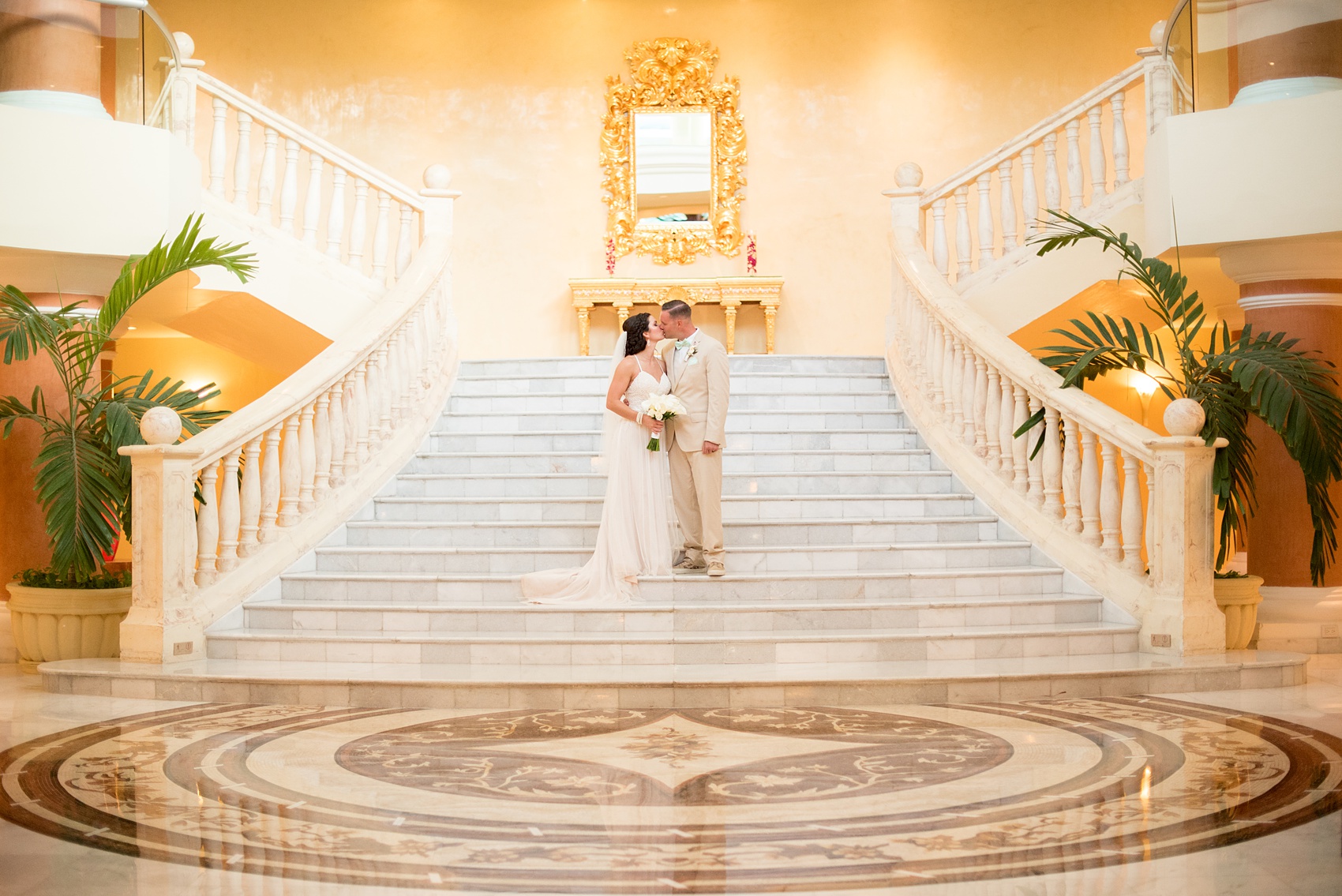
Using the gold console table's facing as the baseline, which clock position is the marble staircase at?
The marble staircase is roughly at 12 o'clock from the gold console table.

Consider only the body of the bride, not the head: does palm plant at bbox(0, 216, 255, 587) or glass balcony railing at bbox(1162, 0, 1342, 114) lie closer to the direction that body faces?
the glass balcony railing

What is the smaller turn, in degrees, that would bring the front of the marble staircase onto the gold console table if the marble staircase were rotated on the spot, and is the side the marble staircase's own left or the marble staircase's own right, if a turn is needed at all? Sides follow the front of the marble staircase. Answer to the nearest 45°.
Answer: approximately 180°

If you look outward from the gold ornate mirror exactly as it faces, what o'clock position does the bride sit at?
The bride is roughly at 12 o'clock from the gold ornate mirror.

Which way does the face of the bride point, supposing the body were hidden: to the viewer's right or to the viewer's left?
to the viewer's right

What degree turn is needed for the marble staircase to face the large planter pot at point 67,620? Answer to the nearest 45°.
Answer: approximately 90° to its right

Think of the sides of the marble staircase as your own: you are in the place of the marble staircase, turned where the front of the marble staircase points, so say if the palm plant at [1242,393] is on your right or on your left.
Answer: on your left

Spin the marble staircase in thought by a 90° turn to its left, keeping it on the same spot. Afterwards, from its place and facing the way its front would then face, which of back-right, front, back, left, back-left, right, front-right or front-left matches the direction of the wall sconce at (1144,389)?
front-left

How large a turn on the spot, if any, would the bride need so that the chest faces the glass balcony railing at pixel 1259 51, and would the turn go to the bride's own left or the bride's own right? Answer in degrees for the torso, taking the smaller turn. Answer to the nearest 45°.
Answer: approximately 45° to the bride's own left

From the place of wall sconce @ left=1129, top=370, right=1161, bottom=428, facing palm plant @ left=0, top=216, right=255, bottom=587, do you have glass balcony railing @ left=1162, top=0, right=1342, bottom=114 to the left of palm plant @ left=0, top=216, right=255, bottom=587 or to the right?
left

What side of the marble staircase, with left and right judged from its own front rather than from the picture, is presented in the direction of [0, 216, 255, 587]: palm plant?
right

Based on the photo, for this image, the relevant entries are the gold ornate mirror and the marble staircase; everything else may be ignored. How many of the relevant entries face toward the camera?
2
